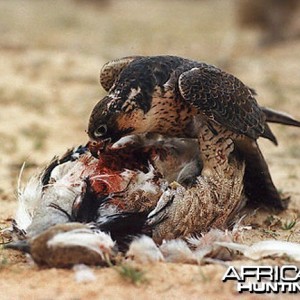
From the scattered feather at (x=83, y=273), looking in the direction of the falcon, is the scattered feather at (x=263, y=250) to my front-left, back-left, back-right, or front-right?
front-right

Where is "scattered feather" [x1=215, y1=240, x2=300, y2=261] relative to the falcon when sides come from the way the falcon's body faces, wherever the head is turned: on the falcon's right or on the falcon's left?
on the falcon's left

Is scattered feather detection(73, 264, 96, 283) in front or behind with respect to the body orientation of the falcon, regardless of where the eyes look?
in front

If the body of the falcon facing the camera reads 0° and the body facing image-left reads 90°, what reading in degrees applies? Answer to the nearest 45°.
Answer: approximately 45°
